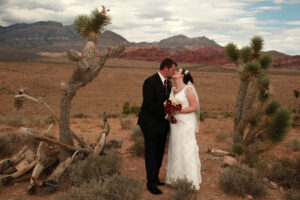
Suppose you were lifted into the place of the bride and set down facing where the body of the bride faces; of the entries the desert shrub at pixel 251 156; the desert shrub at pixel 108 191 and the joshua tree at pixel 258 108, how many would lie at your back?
2

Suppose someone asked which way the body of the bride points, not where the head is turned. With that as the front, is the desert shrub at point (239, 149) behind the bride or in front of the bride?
behind

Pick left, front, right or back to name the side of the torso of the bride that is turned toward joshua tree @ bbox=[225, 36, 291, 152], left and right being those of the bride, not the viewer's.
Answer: back

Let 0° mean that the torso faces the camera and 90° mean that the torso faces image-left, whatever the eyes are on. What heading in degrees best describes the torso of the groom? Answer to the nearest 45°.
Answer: approximately 315°

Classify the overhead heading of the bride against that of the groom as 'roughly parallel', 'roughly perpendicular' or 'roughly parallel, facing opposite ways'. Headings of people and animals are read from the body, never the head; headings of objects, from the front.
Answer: roughly perpendicular

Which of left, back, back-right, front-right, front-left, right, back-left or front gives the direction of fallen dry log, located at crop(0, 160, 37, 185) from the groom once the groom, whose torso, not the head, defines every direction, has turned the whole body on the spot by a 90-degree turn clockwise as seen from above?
front-right

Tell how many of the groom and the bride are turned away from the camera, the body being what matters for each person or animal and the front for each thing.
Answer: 0

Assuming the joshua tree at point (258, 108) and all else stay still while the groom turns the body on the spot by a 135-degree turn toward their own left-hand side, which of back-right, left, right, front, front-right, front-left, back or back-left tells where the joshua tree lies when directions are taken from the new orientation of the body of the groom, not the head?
front-right

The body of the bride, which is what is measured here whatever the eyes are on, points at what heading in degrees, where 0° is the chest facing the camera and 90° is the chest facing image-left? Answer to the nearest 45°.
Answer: approximately 45°

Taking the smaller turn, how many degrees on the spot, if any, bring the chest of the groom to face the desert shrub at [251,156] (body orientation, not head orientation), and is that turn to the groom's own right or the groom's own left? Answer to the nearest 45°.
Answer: approximately 90° to the groom's own left

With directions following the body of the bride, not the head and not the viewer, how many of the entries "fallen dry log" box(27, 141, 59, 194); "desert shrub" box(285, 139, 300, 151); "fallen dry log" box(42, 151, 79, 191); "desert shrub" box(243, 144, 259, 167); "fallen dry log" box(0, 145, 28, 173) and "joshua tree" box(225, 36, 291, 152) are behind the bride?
3

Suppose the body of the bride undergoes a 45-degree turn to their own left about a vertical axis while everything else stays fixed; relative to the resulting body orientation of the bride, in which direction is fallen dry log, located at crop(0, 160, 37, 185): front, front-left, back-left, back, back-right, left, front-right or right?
right
